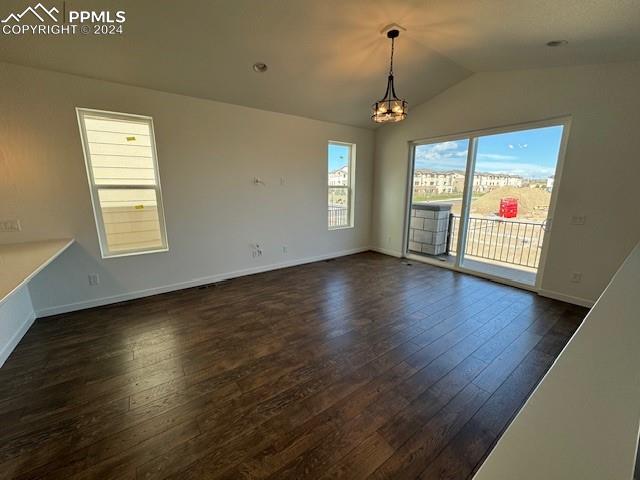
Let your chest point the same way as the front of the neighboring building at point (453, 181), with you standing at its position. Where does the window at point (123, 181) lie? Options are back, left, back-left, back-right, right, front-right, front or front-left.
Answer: front-right

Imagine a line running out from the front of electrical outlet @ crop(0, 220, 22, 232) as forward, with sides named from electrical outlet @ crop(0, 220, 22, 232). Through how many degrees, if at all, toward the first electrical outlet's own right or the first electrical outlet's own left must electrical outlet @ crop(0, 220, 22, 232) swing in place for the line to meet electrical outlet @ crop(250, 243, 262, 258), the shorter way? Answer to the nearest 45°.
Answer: approximately 90° to the first electrical outlet's own left

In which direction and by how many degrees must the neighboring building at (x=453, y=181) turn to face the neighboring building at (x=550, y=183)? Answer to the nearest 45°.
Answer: approximately 45° to its left

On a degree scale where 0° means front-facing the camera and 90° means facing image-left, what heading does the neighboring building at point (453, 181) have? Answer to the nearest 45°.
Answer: approximately 0°

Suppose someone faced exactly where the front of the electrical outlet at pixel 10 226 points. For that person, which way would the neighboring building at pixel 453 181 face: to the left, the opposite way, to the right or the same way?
to the right

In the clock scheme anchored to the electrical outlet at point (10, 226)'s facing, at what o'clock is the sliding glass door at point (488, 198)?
The sliding glass door is roughly at 10 o'clock from the electrical outlet.

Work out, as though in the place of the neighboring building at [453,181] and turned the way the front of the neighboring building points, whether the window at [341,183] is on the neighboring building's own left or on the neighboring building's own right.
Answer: on the neighboring building's own right

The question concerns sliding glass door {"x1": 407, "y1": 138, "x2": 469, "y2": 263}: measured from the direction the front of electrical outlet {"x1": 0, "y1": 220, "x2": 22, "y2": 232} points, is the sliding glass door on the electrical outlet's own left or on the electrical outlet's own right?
on the electrical outlet's own left

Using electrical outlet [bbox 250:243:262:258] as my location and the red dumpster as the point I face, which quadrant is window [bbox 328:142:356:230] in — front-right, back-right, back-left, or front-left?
front-right
